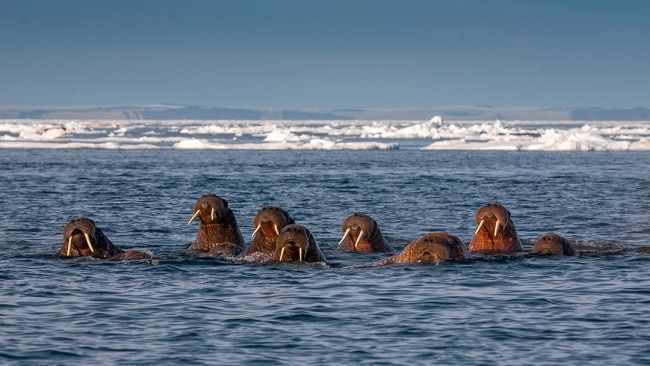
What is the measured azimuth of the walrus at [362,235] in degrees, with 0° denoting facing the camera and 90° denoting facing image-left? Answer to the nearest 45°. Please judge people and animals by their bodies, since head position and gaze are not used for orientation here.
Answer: approximately 45°

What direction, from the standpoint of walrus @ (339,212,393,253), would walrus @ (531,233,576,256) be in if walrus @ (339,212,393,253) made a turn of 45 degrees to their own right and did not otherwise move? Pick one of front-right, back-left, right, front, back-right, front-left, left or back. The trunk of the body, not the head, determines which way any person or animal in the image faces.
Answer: back

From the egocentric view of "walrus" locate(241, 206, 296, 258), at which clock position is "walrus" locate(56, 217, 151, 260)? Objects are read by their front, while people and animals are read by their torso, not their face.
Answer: "walrus" locate(56, 217, 151, 260) is roughly at 3 o'clock from "walrus" locate(241, 206, 296, 258).

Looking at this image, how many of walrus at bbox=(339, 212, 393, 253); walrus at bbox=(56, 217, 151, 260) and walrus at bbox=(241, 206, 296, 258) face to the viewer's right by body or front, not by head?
0

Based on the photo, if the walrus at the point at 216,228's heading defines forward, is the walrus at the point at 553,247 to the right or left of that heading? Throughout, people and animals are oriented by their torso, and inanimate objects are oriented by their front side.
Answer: on its left

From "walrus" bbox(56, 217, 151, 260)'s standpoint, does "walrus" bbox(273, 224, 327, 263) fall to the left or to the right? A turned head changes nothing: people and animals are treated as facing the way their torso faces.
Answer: on its left

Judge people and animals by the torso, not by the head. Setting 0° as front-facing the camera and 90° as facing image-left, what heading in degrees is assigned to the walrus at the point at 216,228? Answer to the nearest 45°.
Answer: approximately 45°

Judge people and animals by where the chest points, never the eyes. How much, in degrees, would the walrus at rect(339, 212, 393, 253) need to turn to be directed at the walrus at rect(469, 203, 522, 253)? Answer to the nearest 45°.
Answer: approximately 135° to its left

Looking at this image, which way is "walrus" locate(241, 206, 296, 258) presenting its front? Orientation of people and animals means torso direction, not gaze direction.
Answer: toward the camera

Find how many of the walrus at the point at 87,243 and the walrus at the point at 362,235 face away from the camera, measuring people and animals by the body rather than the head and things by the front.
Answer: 0

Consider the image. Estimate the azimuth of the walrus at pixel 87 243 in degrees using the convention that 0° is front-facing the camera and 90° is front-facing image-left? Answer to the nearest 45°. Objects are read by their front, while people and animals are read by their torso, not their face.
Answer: approximately 45°

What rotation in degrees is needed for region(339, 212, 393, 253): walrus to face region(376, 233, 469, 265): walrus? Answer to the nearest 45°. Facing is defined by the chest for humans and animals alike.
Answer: approximately 90° to its left
